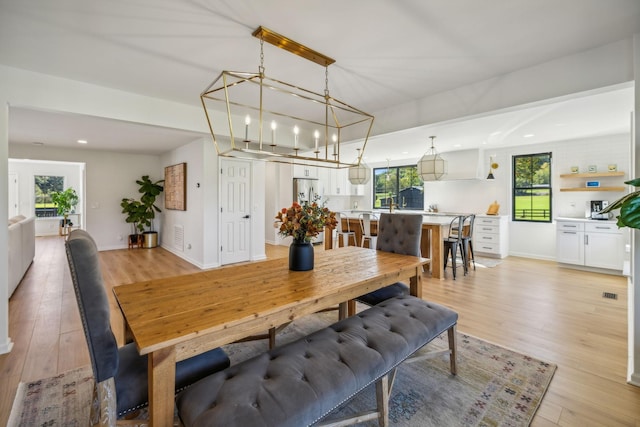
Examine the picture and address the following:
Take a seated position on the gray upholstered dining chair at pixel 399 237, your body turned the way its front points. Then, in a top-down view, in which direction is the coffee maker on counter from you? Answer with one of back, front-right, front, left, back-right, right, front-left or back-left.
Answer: back

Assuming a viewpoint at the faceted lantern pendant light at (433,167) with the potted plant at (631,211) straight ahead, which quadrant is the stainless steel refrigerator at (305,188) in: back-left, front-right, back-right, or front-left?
back-right

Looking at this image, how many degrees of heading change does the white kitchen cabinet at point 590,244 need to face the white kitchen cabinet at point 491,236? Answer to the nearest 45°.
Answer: approximately 90° to its right

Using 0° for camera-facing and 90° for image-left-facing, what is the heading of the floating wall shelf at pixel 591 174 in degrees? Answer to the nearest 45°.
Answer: approximately 0°

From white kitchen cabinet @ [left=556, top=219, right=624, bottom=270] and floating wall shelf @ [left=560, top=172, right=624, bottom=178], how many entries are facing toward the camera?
2

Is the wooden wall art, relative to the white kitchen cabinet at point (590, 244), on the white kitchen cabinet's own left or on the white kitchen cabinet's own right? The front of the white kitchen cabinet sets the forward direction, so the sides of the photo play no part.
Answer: on the white kitchen cabinet's own right

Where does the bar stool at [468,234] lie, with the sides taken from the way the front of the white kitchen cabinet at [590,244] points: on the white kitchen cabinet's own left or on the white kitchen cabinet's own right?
on the white kitchen cabinet's own right

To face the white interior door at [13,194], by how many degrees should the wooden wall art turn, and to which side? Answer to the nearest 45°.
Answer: approximately 90° to its right

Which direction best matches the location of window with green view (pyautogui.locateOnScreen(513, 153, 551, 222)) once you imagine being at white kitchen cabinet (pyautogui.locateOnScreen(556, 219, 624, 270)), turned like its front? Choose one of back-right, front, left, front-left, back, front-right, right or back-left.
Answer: back-right

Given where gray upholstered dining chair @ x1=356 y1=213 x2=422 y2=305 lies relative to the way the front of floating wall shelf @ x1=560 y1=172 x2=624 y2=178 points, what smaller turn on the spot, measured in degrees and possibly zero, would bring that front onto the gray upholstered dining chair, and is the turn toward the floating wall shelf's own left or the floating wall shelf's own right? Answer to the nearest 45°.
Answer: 0° — it already faces it

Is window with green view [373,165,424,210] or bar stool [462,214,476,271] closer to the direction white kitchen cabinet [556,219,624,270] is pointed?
the bar stool

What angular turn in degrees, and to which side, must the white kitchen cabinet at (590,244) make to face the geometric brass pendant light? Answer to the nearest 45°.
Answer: approximately 45° to its right

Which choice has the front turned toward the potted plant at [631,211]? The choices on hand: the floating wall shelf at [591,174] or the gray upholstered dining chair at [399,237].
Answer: the floating wall shelf

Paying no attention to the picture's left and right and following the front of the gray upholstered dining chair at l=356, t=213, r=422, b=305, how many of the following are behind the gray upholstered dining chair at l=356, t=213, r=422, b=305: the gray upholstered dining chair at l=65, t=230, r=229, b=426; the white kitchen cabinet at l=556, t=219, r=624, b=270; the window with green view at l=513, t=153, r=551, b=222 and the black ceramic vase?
2
